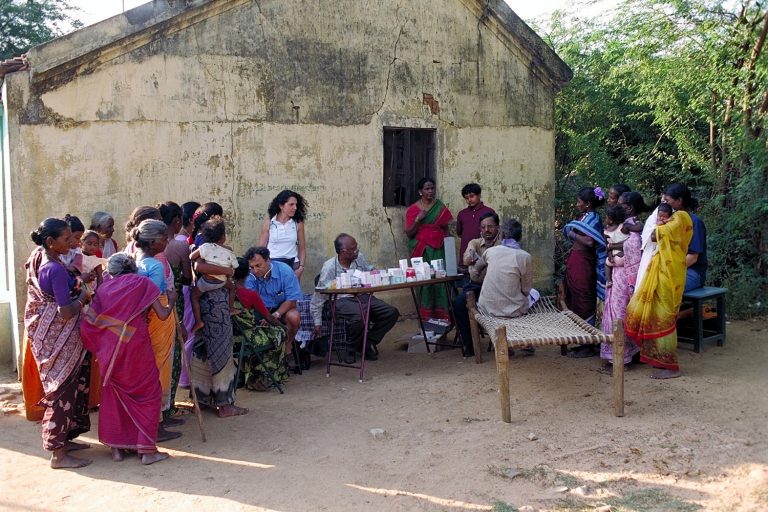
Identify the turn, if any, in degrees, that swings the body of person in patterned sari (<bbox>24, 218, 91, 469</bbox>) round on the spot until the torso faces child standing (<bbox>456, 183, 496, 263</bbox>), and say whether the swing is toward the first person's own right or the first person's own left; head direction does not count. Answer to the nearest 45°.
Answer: approximately 45° to the first person's own left

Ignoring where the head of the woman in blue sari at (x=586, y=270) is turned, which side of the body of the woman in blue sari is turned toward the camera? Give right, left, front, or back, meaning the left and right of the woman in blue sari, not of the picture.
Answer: left

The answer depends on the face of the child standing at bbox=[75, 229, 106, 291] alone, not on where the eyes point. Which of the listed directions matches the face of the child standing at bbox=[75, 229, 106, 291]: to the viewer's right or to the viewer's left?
to the viewer's right

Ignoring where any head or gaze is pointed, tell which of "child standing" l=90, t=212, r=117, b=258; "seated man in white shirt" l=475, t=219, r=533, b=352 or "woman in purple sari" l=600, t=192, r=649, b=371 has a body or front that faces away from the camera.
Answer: the seated man in white shirt

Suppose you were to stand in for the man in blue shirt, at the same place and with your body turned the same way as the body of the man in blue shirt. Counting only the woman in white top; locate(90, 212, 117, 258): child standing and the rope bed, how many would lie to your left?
1

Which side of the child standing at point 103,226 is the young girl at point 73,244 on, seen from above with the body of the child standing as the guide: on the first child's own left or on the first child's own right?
on the first child's own right

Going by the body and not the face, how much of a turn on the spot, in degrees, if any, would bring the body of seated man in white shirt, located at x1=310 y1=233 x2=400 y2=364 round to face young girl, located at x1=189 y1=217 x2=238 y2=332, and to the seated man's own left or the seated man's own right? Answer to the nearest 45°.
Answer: approximately 90° to the seated man's own right

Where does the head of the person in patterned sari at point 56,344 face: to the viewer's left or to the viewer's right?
to the viewer's right
